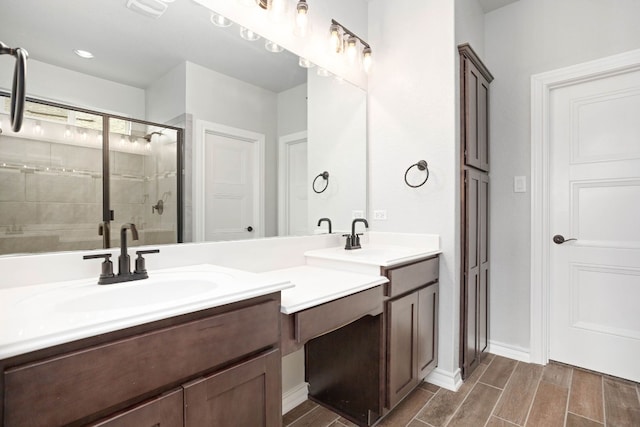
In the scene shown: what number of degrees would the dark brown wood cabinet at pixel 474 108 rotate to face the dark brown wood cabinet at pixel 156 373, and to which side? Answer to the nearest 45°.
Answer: approximately 90° to its right

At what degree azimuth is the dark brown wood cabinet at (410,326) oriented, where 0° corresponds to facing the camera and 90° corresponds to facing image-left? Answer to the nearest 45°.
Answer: approximately 315°

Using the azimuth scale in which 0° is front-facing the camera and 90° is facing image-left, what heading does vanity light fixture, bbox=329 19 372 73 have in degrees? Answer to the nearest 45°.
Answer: approximately 315°

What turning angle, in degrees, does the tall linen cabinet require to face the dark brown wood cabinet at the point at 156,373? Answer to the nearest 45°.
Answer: approximately 90° to its right

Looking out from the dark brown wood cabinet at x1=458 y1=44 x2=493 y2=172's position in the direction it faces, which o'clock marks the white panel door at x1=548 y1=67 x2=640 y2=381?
The white panel door is roughly at 11 o'clock from the dark brown wood cabinet.

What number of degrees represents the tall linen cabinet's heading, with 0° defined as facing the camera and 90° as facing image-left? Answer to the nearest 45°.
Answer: approximately 270°

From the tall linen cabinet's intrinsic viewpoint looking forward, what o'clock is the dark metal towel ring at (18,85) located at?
The dark metal towel ring is roughly at 4 o'clock from the tall linen cabinet.
